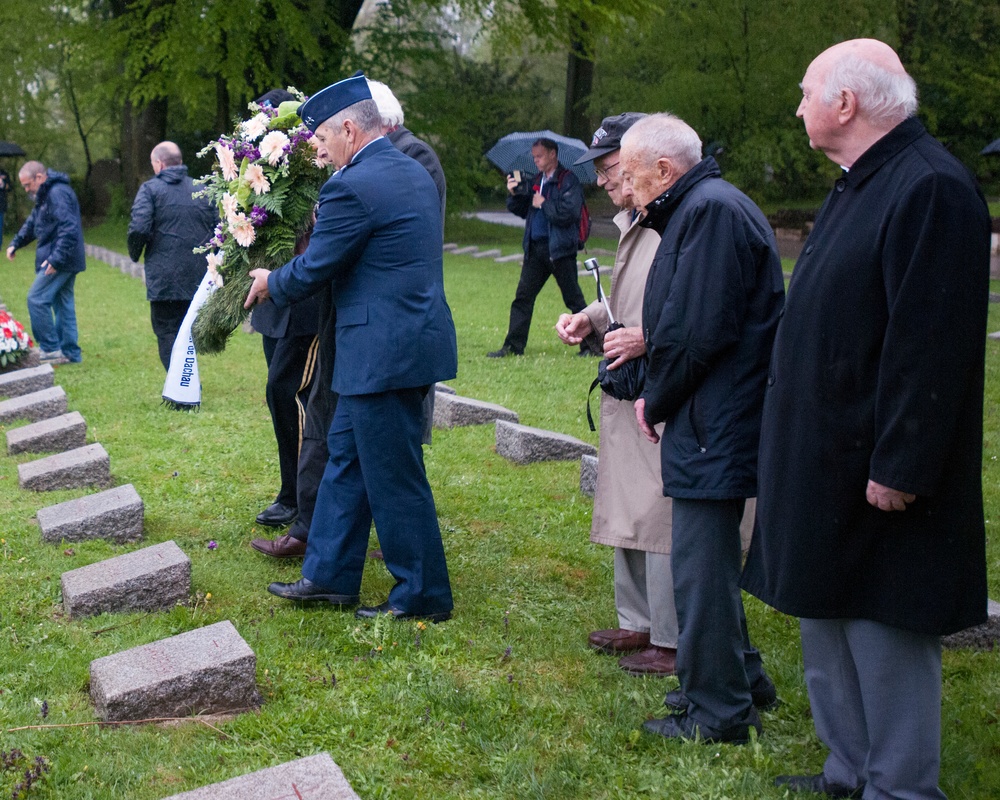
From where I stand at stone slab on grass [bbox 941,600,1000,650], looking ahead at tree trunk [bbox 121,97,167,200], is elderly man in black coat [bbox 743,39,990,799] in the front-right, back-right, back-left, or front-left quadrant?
back-left

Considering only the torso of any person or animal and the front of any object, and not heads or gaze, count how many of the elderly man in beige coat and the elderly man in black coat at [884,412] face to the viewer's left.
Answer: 2

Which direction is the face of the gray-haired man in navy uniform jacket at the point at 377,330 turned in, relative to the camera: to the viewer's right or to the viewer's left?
to the viewer's left

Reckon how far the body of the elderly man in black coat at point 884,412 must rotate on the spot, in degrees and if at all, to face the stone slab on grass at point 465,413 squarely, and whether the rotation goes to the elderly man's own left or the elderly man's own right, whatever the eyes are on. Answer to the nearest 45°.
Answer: approximately 45° to the elderly man's own right

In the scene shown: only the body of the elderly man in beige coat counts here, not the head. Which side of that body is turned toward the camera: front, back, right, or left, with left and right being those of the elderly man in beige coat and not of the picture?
left

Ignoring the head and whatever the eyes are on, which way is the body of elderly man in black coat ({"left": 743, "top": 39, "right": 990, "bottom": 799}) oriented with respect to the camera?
to the viewer's left

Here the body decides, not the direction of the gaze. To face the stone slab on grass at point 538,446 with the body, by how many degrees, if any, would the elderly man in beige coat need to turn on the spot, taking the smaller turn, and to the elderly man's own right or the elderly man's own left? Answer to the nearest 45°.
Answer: approximately 90° to the elderly man's own right

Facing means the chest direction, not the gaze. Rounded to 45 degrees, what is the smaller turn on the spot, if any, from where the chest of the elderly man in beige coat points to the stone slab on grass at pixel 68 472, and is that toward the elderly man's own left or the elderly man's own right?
approximately 45° to the elderly man's own right
